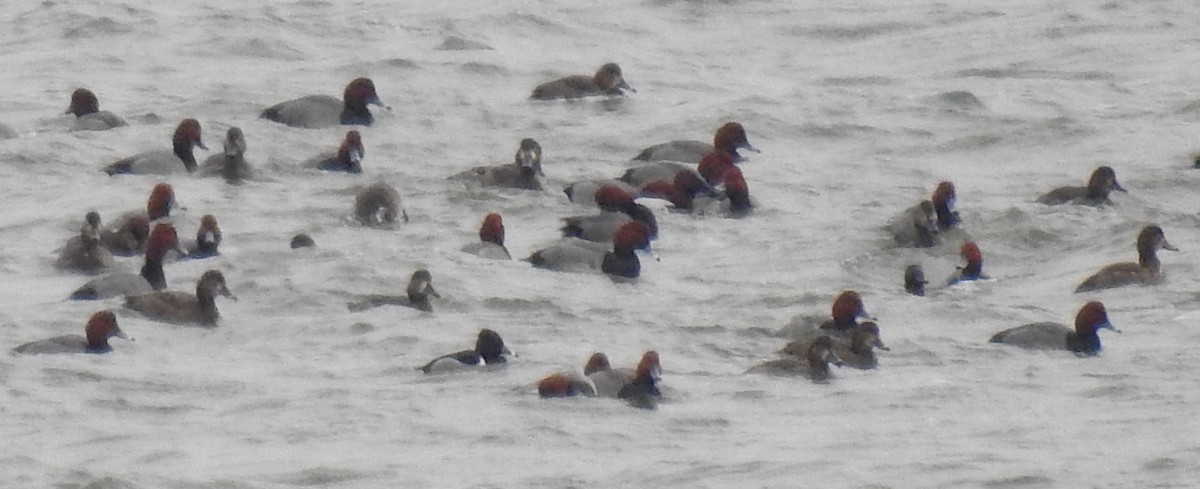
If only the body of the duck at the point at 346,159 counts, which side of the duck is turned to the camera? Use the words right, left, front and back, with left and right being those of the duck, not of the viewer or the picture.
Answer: right

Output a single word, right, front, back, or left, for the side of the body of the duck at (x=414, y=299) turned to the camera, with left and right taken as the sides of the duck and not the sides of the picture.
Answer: right

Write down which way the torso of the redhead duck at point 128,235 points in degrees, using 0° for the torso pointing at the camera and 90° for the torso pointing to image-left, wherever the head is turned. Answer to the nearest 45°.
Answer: approximately 270°

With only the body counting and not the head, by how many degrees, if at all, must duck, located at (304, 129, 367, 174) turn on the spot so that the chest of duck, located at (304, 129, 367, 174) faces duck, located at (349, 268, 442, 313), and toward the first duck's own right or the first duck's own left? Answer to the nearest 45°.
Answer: approximately 90° to the first duck's own right

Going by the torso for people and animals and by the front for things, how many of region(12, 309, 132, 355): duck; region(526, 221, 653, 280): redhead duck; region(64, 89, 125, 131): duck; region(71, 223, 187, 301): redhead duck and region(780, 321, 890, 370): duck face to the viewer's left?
1

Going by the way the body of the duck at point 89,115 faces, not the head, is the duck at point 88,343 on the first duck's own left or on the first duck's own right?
on the first duck's own left

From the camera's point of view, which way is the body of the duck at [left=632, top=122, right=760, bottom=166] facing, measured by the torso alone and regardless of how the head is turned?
to the viewer's right

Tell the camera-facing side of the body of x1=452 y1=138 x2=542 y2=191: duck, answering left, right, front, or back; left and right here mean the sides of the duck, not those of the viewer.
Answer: right

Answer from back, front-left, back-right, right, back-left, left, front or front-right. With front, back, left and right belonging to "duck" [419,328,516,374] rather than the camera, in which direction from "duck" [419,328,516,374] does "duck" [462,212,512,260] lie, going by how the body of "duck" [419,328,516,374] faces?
left

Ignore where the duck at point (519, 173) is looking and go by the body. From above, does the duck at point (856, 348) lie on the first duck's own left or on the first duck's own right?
on the first duck's own right

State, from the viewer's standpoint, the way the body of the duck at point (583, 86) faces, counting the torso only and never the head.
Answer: to the viewer's right

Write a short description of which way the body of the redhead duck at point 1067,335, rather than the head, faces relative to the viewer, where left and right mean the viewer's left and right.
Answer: facing to the right of the viewer

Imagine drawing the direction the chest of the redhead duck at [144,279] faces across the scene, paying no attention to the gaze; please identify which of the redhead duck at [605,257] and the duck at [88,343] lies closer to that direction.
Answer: the redhead duck

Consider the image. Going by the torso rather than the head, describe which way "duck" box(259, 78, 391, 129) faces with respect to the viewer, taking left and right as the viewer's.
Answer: facing to the right of the viewer
